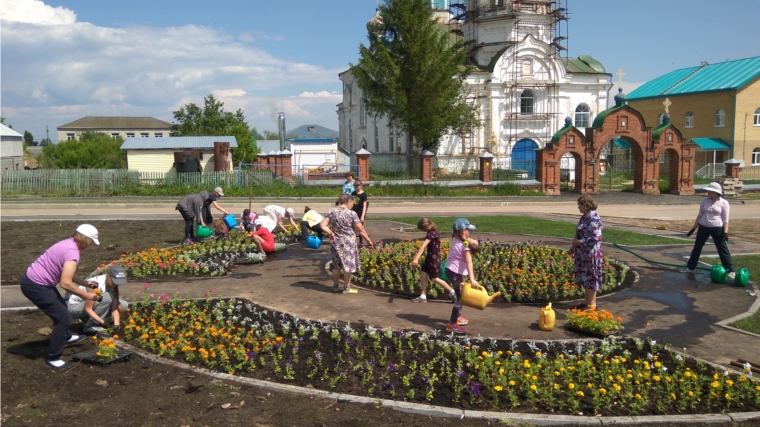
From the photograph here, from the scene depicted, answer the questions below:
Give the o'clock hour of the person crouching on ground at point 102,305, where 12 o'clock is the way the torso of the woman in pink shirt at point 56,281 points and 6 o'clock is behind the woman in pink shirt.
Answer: The person crouching on ground is roughly at 10 o'clock from the woman in pink shirt.

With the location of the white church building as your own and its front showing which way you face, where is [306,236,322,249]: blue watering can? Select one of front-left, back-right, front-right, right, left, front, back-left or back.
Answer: front

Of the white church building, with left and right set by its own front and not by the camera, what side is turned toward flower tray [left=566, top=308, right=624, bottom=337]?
front

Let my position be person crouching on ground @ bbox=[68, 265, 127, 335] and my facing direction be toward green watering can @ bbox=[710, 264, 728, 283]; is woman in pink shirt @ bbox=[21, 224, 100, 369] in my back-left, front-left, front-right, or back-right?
back-right

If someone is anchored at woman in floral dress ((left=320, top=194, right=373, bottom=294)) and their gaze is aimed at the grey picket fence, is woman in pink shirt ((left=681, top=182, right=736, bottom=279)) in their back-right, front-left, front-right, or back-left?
back-right

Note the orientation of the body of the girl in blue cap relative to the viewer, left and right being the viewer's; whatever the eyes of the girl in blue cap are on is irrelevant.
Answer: facing to the right of the viewer

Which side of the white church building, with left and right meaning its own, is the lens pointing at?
front

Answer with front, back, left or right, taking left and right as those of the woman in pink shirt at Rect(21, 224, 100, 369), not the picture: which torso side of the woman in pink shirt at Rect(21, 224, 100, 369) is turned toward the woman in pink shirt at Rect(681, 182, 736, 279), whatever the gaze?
front

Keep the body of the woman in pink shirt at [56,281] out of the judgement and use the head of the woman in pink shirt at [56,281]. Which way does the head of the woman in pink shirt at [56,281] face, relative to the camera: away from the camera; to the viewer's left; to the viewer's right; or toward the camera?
to the viewer's right

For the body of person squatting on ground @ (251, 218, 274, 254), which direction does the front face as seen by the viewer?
to the viewer's left

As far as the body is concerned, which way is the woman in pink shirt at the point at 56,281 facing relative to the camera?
to the viewer's right

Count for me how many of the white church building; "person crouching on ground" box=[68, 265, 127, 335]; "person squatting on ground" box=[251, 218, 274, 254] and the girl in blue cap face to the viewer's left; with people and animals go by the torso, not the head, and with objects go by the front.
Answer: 1

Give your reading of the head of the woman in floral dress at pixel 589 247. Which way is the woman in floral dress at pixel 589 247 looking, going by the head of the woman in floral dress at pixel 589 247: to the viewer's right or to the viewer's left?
to the viewer's left

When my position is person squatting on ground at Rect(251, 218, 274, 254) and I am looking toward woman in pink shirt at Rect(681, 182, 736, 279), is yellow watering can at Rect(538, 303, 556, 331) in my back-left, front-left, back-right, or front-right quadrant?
front-right

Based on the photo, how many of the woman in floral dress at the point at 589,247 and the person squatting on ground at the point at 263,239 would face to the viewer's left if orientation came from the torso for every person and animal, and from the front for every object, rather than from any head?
2

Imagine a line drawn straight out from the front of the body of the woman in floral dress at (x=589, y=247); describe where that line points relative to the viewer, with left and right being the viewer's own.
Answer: facing to the left of the viewer
